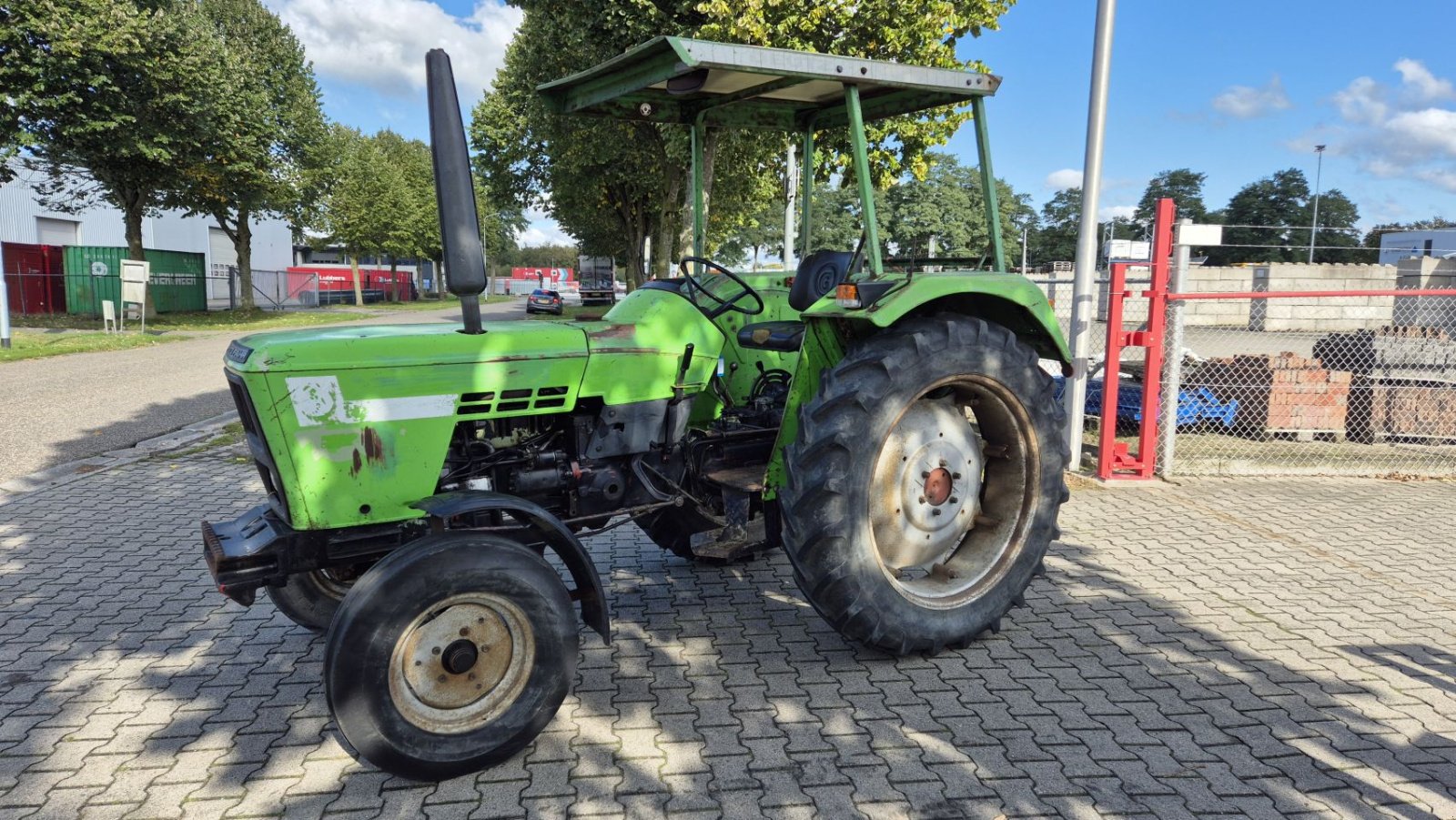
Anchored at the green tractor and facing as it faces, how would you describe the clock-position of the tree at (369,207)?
The tree is roughly at 4 o'clock from the green tractor.

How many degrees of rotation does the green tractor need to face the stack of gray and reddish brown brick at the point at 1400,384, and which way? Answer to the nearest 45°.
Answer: approximately 180°

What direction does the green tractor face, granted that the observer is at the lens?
facing the viewer and to the left of the viewer

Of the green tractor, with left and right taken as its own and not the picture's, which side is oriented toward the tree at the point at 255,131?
right

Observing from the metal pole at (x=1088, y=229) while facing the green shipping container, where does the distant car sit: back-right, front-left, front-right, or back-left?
front-right

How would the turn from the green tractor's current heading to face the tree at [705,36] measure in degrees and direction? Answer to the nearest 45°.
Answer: approximately 135° to its right

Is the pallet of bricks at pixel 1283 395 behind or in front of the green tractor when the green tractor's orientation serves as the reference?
behind

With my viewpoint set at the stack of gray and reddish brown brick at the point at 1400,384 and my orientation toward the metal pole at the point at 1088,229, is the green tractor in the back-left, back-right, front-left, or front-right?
front-left

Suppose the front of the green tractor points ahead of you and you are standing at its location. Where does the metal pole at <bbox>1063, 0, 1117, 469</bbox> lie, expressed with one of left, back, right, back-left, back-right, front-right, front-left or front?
back

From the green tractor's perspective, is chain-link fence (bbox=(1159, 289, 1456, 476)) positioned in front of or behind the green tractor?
behind

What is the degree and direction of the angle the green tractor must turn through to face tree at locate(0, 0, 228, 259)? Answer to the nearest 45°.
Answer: approximately 90° to its right
